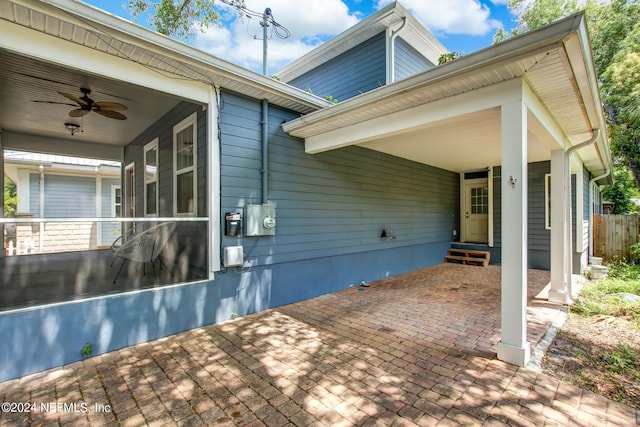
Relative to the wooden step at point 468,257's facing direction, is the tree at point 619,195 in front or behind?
behind

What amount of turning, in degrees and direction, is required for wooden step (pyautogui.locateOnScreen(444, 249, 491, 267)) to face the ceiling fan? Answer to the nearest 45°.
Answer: approximately 45° to its right

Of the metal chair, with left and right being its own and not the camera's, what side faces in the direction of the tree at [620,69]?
back

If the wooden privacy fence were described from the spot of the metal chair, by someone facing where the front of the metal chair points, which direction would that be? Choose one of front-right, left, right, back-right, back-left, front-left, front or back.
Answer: back

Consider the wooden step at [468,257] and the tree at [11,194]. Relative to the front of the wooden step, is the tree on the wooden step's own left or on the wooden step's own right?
on the wooden step's own right

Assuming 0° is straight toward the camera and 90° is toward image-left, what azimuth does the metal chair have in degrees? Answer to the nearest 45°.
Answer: approximately 90°

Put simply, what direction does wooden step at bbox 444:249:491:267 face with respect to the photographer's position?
facing the viewer

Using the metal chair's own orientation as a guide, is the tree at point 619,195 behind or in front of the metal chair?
behind

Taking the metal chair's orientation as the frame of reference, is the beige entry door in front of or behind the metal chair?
behind
